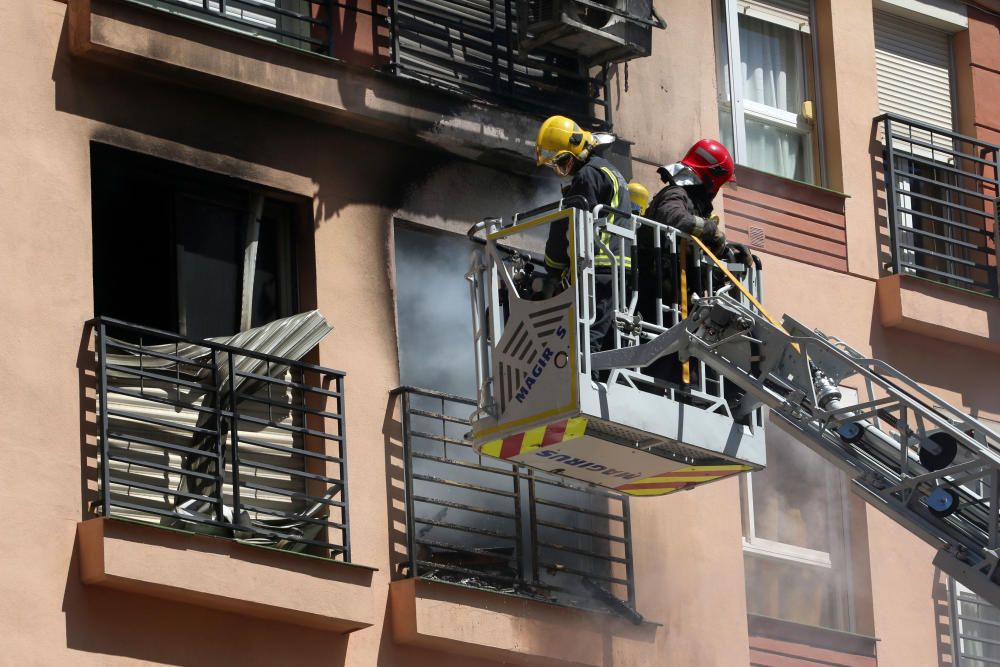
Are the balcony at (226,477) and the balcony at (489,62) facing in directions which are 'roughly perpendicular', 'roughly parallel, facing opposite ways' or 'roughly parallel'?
roughly parallel

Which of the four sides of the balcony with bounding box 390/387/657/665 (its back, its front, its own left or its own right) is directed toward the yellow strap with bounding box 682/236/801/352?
front

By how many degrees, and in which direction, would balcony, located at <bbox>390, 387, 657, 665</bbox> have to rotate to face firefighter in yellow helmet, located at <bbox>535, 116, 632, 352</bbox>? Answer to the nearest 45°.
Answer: approximately 45° to its right

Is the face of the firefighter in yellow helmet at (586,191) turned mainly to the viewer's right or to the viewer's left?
to the viewer's left

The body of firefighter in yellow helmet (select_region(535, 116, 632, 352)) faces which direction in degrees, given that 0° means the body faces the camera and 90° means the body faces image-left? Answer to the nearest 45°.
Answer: approximately 90°

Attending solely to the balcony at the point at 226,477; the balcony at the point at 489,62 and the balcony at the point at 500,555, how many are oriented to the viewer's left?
0

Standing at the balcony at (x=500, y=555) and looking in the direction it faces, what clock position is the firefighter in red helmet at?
The firefighter in red helmet is roughly at 12 o'clock from the balcony.

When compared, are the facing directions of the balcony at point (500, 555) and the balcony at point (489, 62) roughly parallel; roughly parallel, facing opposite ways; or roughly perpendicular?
roughly parallel

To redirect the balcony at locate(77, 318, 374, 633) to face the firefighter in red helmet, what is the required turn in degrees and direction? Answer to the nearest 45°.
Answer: approximately 45° to its left
